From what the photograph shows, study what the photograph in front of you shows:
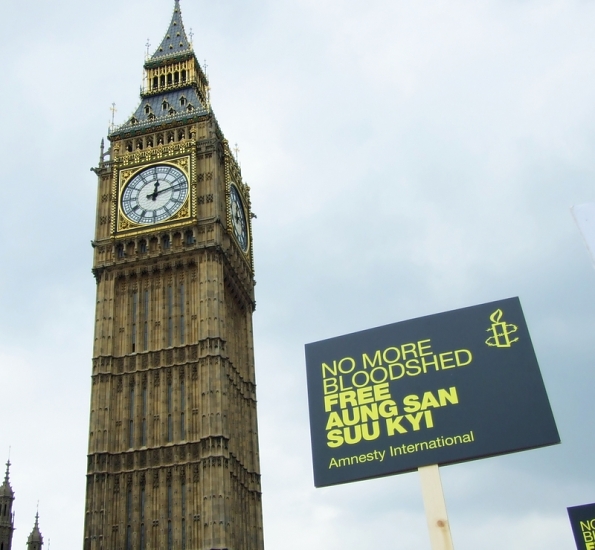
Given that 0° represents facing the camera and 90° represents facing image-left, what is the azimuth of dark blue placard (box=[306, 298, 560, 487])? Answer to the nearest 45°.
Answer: approximately 0°
